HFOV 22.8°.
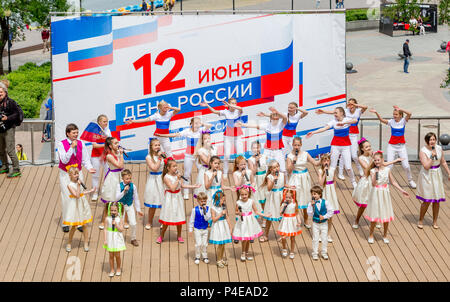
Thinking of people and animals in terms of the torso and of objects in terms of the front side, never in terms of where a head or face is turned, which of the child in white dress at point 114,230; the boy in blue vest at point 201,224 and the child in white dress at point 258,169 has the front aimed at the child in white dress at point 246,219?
the child in white dress at point 258,169

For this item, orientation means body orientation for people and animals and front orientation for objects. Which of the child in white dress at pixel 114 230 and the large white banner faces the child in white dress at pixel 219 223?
the large white banner

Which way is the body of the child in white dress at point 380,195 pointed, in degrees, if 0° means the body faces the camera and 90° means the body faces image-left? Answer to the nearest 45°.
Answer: approximately 0°

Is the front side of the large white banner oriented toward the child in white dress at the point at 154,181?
yes

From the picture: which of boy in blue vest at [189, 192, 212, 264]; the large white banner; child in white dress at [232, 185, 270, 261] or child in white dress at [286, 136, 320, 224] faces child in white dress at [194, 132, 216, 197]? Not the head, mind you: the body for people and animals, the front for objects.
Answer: the large white banner

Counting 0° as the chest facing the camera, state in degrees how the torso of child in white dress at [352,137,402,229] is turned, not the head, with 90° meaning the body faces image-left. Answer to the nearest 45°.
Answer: approximately 315°

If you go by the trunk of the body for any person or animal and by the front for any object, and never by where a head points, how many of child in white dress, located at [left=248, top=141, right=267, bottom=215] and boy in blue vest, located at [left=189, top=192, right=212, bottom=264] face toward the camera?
2

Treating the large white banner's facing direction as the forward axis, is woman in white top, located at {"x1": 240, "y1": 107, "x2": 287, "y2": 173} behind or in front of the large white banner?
in front

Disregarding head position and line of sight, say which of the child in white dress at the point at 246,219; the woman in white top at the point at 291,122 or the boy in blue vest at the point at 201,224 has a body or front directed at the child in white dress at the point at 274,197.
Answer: the woman in white top

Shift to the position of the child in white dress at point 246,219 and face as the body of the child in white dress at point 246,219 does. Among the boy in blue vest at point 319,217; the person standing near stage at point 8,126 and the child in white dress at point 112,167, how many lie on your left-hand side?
1
